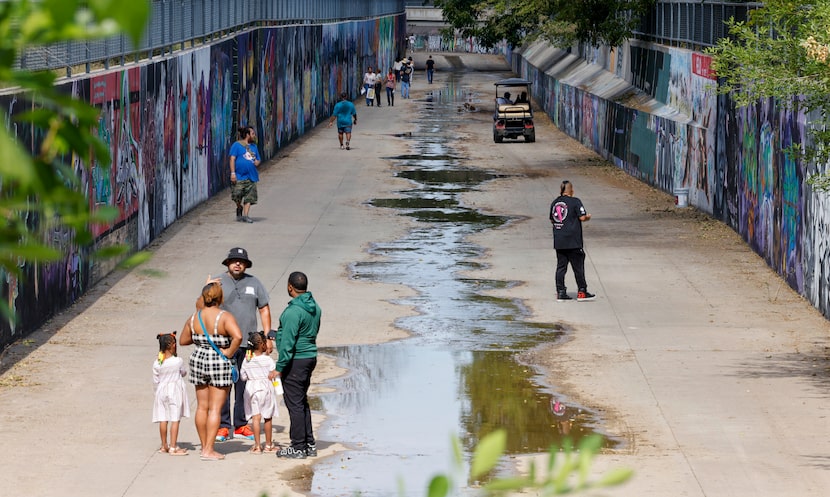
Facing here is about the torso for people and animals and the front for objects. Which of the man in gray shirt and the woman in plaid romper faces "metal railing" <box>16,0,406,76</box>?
the woman in plaid romper

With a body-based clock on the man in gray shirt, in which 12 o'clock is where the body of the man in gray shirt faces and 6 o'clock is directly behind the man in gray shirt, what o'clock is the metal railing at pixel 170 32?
The metal railing is roughly at 6 o'clock from the man in gray shirt.

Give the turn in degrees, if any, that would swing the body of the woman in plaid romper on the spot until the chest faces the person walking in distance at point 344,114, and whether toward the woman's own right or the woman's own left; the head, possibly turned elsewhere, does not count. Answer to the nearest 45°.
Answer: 0° — they already face them

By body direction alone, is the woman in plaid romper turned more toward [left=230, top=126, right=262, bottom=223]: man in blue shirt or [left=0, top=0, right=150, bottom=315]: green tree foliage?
the man in blue shirt

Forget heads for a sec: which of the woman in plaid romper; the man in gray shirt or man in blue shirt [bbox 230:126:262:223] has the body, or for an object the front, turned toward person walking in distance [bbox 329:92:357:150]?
the woman in plaid romper

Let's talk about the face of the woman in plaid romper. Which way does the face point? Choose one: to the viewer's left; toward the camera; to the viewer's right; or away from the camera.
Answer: away from the camera

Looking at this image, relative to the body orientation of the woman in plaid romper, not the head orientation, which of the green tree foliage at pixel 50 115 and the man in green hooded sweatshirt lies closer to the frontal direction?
the man in green hooded sweatshirt

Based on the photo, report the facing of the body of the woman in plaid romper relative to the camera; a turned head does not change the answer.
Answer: away from the camera

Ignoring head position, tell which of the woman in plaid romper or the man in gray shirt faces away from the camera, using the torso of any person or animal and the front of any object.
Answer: the woman in plaid romper

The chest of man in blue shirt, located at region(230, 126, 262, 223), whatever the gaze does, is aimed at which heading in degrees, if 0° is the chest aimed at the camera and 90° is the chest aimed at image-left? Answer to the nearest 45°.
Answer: approximately 315°
